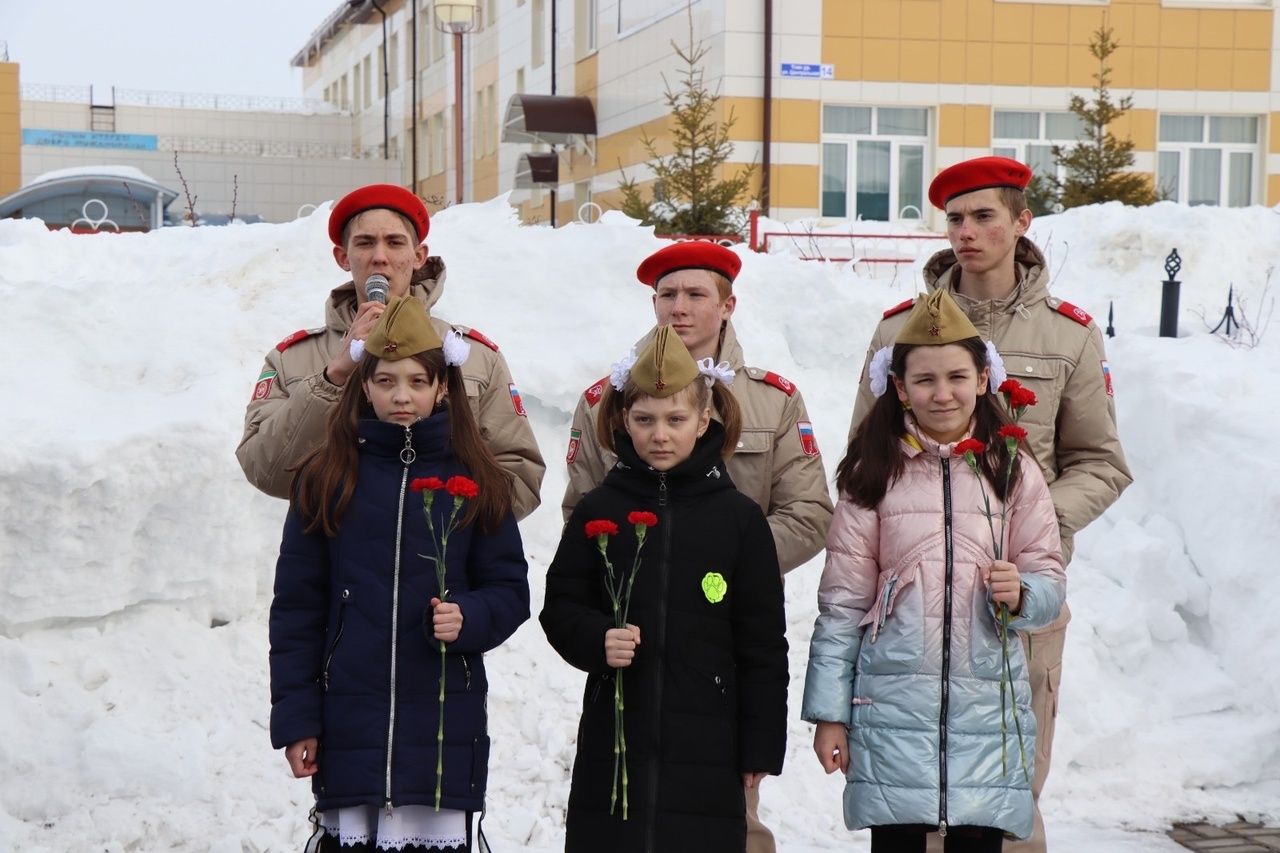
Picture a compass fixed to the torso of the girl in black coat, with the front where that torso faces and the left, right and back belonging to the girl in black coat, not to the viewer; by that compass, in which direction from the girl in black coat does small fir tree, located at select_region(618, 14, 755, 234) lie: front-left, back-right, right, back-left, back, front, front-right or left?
back

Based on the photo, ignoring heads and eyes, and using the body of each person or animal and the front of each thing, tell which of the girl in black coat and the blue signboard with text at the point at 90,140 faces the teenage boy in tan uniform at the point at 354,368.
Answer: the blue signboard with text

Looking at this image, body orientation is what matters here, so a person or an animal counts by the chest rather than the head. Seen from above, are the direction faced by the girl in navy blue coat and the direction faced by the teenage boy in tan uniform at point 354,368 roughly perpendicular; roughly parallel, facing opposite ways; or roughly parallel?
roughly parallel

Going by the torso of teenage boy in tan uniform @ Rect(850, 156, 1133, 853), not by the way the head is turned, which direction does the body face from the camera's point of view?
toward the camera

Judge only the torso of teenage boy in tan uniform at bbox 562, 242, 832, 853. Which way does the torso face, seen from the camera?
toward the camera

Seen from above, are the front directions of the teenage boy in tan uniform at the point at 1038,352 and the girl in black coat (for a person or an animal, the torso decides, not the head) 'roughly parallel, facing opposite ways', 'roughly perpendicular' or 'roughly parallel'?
roughly parallel

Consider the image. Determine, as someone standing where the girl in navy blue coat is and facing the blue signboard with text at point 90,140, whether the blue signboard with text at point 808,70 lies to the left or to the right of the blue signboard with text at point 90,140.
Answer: right

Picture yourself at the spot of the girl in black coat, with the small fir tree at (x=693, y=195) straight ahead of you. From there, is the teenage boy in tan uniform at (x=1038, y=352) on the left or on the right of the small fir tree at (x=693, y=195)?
right

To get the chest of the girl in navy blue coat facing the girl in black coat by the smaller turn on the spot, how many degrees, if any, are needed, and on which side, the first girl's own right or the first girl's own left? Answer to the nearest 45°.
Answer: approximately 90° to the first girl's own left

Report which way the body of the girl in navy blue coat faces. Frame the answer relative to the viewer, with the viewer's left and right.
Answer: facing the viewer

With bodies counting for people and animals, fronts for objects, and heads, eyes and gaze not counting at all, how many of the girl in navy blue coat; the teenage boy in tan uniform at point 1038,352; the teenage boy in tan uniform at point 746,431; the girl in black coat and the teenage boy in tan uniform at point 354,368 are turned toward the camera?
5

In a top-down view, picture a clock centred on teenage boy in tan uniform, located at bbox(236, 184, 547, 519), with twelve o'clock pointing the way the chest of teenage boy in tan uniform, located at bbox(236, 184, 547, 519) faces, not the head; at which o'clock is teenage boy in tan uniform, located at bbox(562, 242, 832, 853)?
teenage boy in tan uniform, located at bbox(562, 242, 832, 853) is roughly at 9 o'clock from teenage boy in tan uniform, located at bbox(236, 184, 547, 519).

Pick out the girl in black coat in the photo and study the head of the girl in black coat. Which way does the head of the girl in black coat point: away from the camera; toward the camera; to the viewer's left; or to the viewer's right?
toward the camera

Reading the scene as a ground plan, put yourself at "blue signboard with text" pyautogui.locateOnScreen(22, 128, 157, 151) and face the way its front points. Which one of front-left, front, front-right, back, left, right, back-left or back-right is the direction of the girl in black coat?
front

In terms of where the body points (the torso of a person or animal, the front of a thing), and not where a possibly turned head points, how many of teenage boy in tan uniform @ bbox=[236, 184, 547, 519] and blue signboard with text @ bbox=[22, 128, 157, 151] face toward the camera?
2

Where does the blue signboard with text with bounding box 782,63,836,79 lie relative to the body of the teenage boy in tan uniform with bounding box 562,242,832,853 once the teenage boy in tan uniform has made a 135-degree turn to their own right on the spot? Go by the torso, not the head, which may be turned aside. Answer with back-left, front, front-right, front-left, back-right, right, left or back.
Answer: front-right
